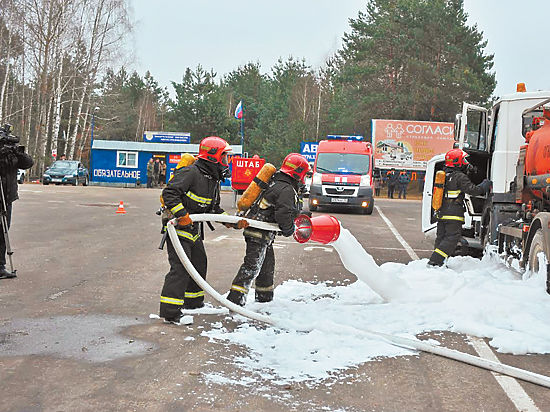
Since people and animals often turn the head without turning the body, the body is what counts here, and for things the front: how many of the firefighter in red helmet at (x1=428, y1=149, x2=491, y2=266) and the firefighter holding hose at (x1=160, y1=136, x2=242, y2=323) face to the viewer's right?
2

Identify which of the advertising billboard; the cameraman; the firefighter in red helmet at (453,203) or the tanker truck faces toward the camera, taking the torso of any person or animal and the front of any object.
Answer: the advertising billboard

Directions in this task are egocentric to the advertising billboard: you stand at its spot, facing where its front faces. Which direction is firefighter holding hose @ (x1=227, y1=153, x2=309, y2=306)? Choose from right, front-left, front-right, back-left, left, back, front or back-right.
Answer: front

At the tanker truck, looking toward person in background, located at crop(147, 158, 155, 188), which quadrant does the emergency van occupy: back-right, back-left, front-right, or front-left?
front-right

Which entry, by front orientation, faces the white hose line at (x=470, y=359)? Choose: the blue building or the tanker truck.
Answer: the blue building

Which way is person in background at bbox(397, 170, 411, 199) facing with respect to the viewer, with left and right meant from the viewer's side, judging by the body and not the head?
facing the viewer

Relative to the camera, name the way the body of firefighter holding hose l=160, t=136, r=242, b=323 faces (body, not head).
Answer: to the viewer's right

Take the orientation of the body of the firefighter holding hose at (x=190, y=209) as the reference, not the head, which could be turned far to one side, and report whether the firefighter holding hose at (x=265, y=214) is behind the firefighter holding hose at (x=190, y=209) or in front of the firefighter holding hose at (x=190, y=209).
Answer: in front

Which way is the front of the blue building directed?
toward the camera

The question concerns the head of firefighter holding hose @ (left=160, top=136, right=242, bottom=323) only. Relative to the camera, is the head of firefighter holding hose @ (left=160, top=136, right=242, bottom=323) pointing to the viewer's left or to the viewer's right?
to the viewer's right

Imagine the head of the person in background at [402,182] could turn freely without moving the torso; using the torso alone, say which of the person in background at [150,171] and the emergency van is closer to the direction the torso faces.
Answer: the emergency van

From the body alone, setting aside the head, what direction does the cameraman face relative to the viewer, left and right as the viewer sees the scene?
facing to the right of the viewer

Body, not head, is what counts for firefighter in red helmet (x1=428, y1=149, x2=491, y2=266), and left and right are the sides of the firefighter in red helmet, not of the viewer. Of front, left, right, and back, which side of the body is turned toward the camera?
right

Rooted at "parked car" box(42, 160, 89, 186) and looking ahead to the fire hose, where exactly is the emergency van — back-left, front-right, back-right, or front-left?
front-left
